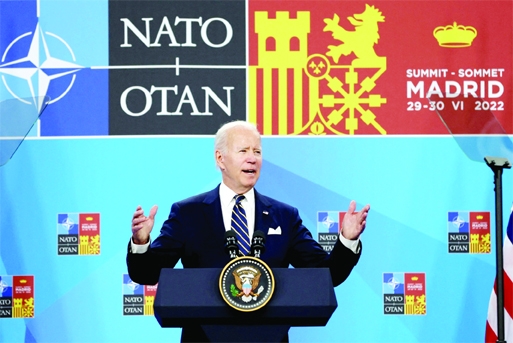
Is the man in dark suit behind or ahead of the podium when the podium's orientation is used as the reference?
behind

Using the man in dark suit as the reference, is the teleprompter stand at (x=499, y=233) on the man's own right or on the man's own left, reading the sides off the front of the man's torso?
on the man's own left

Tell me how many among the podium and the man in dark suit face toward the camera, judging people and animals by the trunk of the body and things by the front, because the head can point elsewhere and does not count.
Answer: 2

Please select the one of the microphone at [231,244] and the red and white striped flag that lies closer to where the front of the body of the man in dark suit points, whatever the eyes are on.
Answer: the microphone

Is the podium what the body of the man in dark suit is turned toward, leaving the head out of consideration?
yes

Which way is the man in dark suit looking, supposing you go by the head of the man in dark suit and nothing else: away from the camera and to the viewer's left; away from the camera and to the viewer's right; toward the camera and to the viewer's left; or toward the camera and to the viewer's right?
toward the camera and to the viewer's right

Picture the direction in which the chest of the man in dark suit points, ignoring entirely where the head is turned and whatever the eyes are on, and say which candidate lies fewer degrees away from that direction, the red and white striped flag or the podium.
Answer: the podium

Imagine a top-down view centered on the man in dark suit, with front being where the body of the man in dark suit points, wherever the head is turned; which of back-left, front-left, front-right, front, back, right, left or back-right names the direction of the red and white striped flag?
back-left

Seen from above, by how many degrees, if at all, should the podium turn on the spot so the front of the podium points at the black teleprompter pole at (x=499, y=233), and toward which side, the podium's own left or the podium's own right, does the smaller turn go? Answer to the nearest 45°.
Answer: approximately 135° to the podium's own left

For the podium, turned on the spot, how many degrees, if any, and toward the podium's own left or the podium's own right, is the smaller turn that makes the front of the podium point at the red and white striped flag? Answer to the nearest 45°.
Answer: approximately 135° to the podium's own left

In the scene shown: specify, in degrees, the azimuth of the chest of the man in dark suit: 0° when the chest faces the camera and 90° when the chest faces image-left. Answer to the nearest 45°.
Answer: approximately 0°
